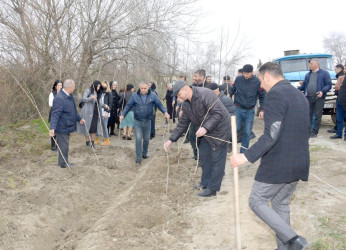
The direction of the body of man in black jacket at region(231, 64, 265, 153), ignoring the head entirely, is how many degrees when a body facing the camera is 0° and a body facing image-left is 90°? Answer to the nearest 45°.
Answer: approximately 0°

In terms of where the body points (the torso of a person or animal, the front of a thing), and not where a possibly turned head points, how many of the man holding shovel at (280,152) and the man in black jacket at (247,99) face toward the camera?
1

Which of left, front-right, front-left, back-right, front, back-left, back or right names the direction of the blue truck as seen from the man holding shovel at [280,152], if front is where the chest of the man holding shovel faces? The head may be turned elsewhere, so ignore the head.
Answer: front-right

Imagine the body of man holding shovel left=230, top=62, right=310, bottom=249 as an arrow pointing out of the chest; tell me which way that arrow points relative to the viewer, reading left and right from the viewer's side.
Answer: facing away from the viewer and to the left of the viewer

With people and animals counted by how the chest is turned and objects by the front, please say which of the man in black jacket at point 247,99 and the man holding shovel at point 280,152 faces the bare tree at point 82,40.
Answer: the man holding shovel

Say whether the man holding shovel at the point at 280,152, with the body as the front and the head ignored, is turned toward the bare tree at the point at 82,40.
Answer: yes

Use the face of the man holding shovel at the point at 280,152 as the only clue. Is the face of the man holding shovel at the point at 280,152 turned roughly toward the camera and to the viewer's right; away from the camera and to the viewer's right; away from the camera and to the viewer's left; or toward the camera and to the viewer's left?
away from the camera and to the viewer's left

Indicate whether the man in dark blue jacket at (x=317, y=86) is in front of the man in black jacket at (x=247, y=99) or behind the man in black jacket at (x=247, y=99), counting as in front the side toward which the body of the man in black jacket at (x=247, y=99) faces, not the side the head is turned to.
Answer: behind

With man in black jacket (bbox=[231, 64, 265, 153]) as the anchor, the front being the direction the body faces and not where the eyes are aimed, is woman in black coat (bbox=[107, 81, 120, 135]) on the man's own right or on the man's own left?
on the man's own right

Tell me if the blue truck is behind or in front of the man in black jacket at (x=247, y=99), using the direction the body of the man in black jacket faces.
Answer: behind
